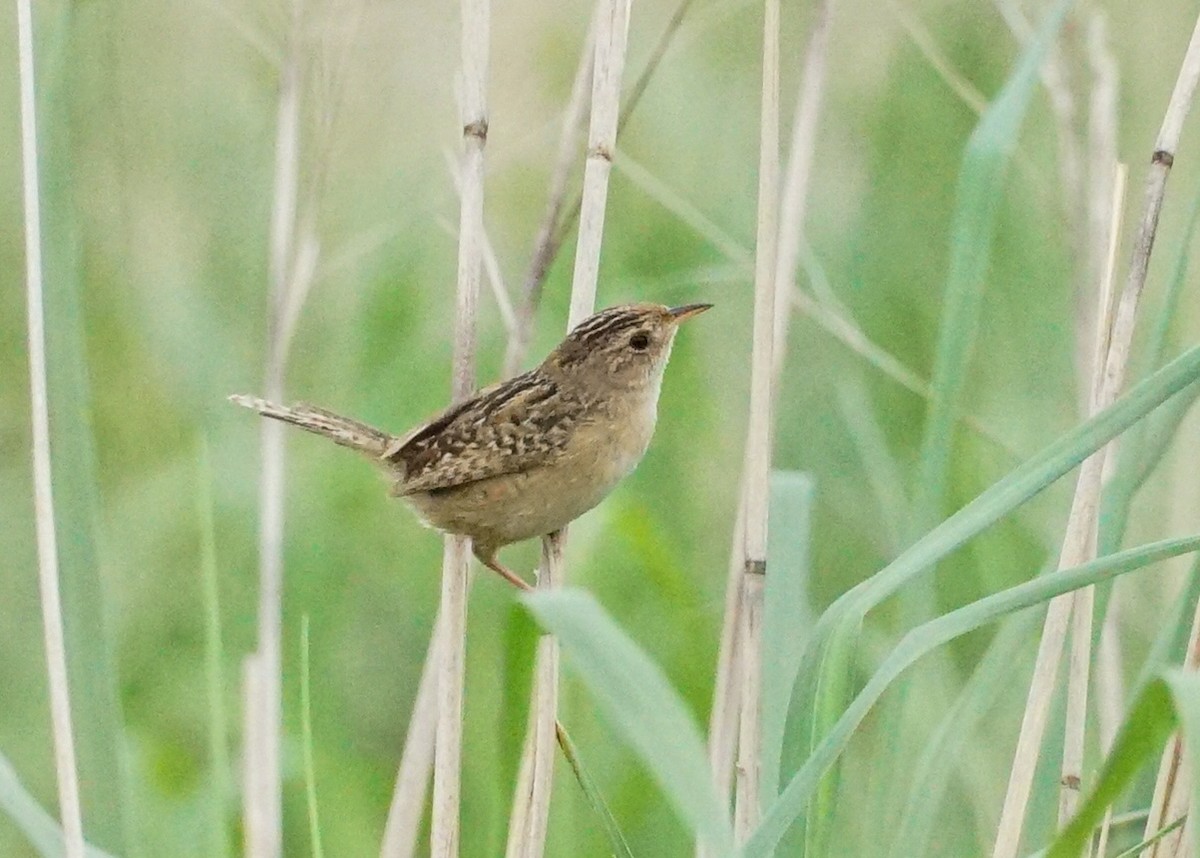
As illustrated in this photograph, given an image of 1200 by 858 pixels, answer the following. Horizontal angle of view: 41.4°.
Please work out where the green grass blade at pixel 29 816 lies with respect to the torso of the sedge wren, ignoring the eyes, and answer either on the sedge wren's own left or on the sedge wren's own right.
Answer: on the sedge wren's own right

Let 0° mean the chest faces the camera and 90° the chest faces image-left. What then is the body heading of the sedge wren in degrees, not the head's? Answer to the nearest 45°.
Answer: approximately 270°

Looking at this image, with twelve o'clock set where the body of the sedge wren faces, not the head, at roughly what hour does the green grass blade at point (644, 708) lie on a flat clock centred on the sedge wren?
The green grass blade is roughly at 3 o'clock from the sedge wren.

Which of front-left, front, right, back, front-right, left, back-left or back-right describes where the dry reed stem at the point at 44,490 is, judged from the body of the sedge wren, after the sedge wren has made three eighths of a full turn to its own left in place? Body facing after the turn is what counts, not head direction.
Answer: left

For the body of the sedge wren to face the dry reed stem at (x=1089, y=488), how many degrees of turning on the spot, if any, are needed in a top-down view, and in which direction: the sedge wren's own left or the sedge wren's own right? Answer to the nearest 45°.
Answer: approximately 45° to the sedge wren's own right

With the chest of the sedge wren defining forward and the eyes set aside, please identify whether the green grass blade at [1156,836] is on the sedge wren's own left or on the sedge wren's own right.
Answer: on the sedge wren's own right

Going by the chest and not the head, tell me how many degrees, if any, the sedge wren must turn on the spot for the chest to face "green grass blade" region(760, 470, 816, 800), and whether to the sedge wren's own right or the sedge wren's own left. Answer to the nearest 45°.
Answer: approximately 45° to the sedge wren's own right

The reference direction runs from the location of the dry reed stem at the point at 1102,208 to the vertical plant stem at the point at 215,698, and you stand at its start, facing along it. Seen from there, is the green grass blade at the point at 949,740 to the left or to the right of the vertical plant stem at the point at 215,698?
left
